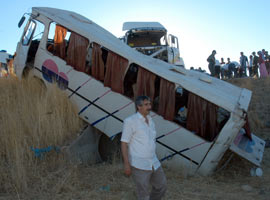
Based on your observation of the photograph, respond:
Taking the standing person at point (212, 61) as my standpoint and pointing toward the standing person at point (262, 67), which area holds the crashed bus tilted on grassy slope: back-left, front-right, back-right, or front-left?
back-right

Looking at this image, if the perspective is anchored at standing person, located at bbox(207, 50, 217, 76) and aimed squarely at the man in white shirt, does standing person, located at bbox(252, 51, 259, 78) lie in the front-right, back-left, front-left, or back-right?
back-left

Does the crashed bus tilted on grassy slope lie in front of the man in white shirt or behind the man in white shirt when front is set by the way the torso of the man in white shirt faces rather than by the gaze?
behind

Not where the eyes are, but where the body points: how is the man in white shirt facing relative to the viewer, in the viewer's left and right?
facing the viewer and to the right of the viewer

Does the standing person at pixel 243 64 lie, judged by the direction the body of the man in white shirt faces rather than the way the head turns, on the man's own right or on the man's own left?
on the man's own left

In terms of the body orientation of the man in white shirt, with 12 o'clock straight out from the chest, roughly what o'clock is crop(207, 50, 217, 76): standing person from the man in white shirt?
The standing person is roughly at 8 o'clock from the man in white shirt.

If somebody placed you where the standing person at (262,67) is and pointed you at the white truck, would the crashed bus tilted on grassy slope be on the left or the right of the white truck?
left

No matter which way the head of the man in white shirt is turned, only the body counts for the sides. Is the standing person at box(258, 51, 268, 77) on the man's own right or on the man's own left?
on the man's own left

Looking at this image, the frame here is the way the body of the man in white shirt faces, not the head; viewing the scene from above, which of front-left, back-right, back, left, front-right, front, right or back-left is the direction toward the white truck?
back-left
